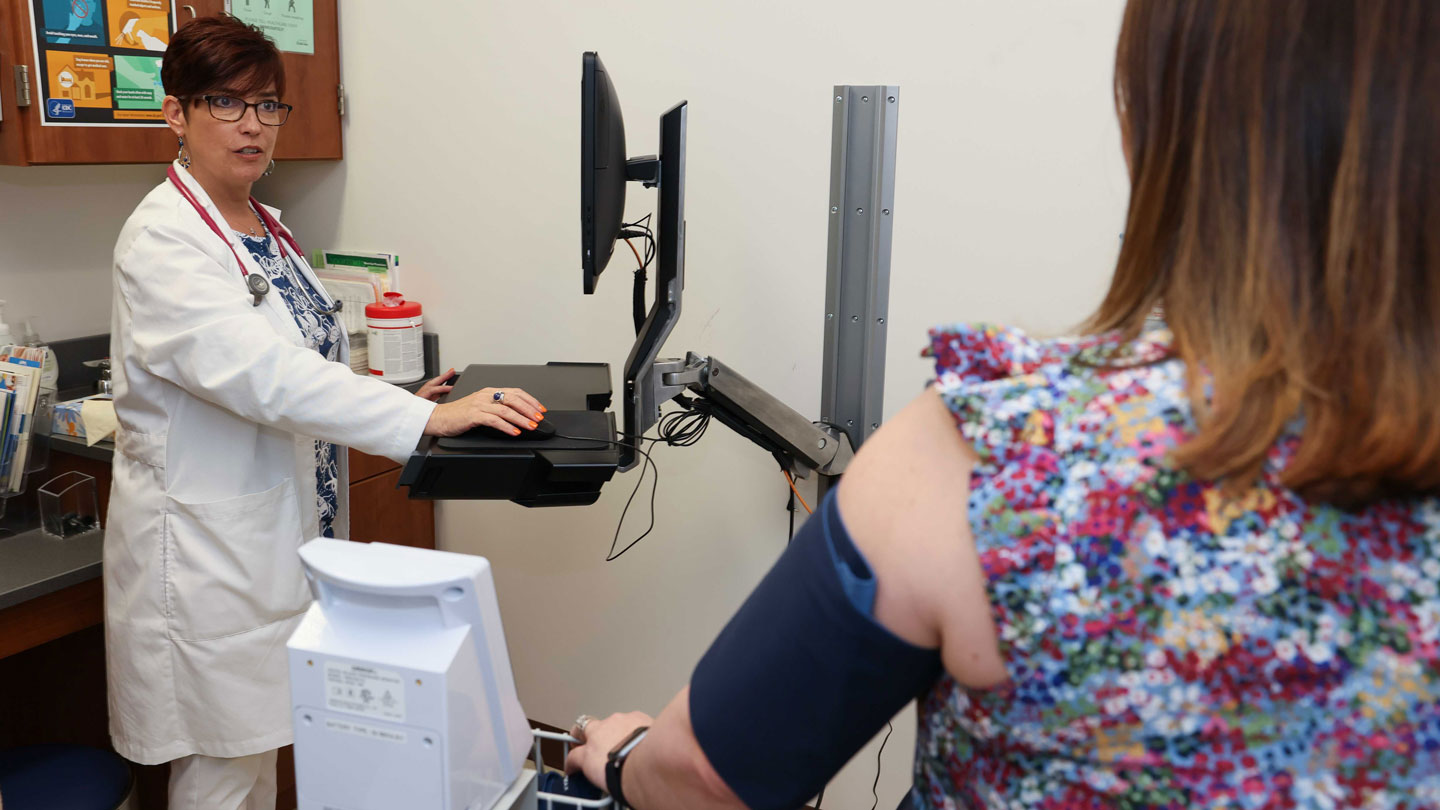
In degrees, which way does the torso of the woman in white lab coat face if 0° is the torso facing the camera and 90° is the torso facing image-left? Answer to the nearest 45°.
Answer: approximately 315°

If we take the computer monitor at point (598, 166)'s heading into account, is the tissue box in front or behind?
in front

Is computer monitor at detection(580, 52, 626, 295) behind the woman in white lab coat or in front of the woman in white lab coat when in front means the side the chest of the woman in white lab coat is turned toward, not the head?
in front

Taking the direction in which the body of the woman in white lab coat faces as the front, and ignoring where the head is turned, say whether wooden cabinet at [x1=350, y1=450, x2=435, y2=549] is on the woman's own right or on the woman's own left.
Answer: on the woman's own left

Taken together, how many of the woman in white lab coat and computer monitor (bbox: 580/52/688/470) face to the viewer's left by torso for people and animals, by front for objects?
1

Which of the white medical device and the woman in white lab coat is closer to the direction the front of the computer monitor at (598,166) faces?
the woman in white lab coat

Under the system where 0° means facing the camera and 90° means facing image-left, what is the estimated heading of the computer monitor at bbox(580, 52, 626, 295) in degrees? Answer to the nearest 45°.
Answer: approximately 90°

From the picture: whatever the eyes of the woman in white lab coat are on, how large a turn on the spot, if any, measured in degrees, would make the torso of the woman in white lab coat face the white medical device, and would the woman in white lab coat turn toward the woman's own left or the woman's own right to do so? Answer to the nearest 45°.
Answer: approximately 45° to the woman's own right

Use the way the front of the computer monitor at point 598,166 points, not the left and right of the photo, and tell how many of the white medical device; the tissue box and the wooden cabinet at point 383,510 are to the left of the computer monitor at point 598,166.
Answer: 1

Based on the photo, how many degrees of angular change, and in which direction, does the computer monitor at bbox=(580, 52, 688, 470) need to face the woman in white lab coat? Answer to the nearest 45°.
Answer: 0° — it already faces them

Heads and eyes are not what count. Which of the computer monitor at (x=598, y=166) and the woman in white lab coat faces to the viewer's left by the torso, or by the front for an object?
the computer monitor

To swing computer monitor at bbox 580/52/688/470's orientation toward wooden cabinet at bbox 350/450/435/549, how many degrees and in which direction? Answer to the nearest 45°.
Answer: approximately 45° to its right
